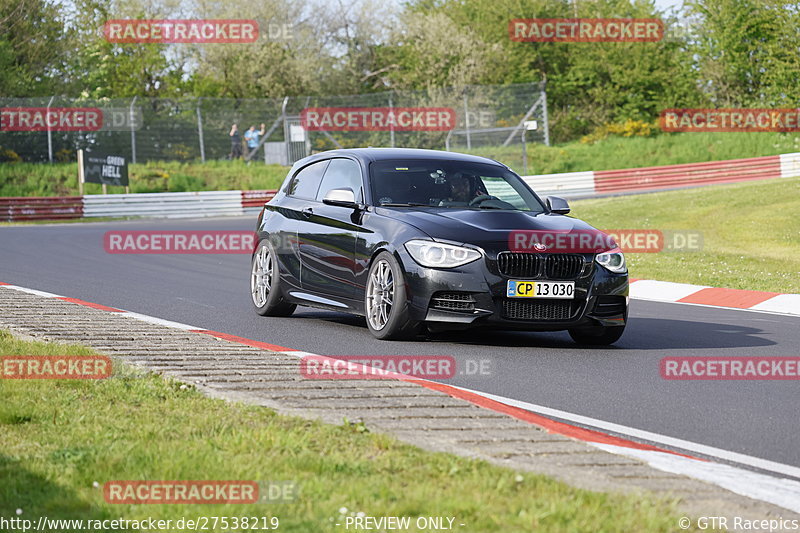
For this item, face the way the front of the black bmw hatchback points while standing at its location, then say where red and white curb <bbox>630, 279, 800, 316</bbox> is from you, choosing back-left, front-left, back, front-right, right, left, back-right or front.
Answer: left

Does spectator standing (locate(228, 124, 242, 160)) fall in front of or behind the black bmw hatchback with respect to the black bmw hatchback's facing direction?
behind

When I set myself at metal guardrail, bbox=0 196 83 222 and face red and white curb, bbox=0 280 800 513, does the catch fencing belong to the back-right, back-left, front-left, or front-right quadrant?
back-left

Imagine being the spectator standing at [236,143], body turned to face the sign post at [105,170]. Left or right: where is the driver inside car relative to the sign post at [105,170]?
left

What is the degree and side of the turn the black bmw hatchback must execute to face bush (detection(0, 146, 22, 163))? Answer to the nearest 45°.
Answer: approximately 180°

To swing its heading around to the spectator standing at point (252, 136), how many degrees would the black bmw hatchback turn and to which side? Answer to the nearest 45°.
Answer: approximately 135° to its left

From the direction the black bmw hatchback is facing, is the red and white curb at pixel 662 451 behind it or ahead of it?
ahead

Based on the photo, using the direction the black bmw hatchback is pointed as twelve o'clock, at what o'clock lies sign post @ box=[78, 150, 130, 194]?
The sign post is roughly at 7 o'clock from the black bmw hatchback.

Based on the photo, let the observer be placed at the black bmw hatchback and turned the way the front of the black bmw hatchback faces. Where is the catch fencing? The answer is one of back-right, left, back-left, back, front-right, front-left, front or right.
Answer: back-left

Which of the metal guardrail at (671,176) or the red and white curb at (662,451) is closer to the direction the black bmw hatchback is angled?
the red and white curb

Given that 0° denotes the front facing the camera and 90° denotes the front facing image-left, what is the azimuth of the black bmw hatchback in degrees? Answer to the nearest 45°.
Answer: approximately 315°
